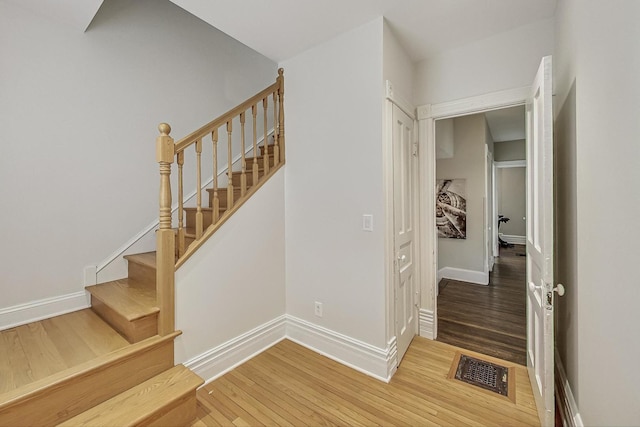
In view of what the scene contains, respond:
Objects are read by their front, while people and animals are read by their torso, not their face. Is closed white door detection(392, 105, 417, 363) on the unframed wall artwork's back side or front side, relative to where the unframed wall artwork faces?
on the front side

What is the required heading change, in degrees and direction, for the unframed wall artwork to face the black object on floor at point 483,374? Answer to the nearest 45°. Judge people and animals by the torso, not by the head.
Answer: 0° — it already faces it

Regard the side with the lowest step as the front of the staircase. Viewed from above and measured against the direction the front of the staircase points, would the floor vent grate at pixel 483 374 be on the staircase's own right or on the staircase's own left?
on the staircase's own left

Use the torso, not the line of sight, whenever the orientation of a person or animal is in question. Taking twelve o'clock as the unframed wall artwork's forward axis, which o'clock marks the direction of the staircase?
The staircase is roughly at 1 o'clock from the unframed wall artwork.

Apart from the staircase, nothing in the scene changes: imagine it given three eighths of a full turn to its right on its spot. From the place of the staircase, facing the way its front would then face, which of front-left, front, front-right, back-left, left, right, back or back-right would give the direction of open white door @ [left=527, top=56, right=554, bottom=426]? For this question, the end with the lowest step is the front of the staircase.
back-right

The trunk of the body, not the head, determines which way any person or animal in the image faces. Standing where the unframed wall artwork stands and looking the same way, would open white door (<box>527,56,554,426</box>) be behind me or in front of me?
in front

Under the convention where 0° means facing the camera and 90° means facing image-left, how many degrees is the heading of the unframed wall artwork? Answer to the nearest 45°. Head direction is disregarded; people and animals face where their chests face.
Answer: approximately 0°

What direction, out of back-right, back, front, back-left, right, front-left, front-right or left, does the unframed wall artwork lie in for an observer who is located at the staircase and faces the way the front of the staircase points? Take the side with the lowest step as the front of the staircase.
back-left

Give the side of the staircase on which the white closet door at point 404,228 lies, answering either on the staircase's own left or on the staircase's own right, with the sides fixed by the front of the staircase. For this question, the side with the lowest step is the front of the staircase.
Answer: on the staircase's own left

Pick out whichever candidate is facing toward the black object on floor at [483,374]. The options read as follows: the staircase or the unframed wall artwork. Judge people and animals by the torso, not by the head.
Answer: the unframed wall artwork
